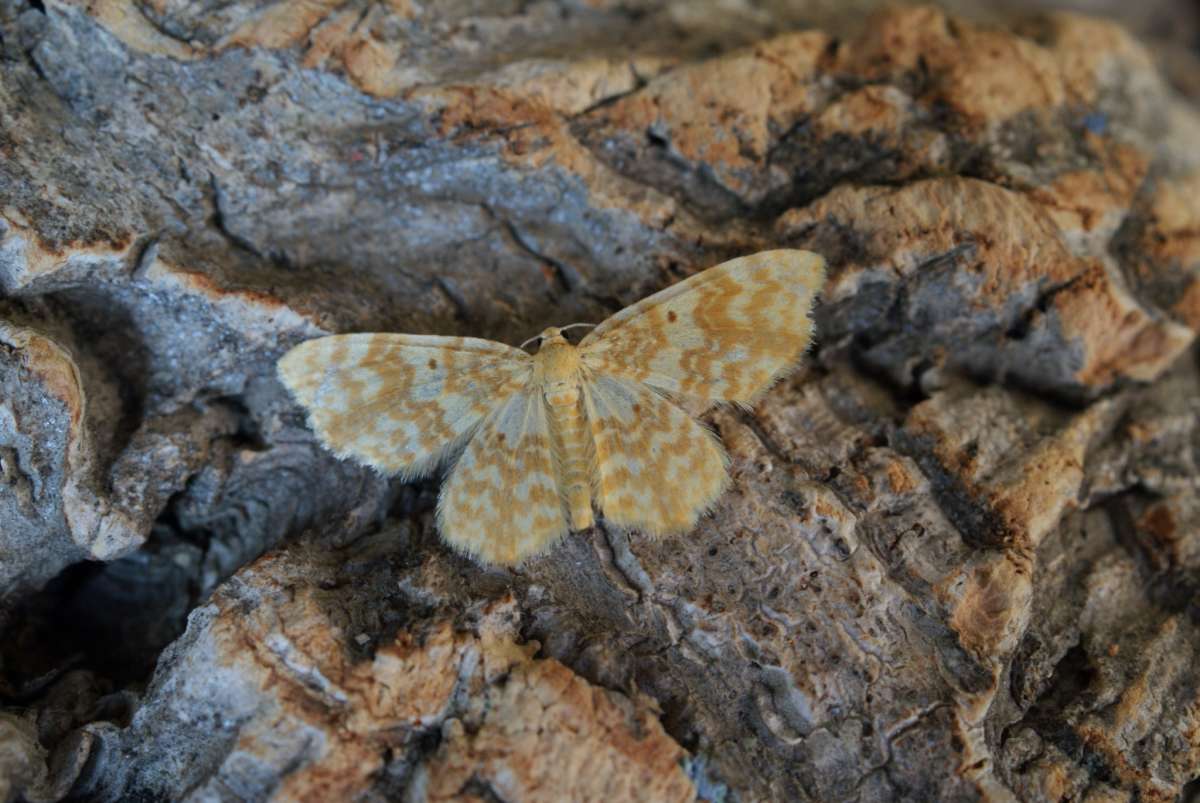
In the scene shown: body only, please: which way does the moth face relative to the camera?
away from the camera
